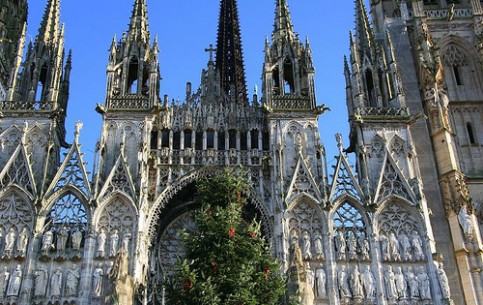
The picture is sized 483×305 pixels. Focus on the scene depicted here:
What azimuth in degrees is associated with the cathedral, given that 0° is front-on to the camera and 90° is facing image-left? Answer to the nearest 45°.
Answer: approximately 0°
